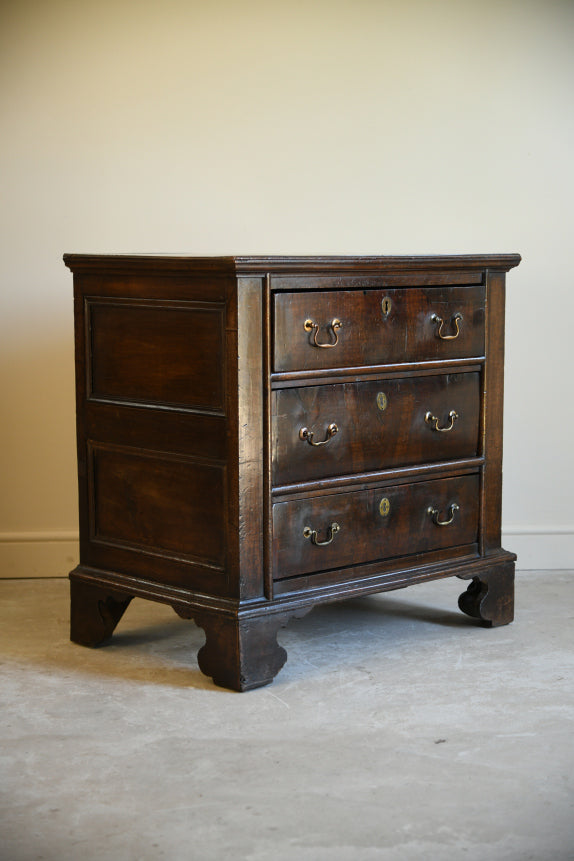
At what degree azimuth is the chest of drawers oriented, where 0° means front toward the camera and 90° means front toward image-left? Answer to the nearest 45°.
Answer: approximately 315°
